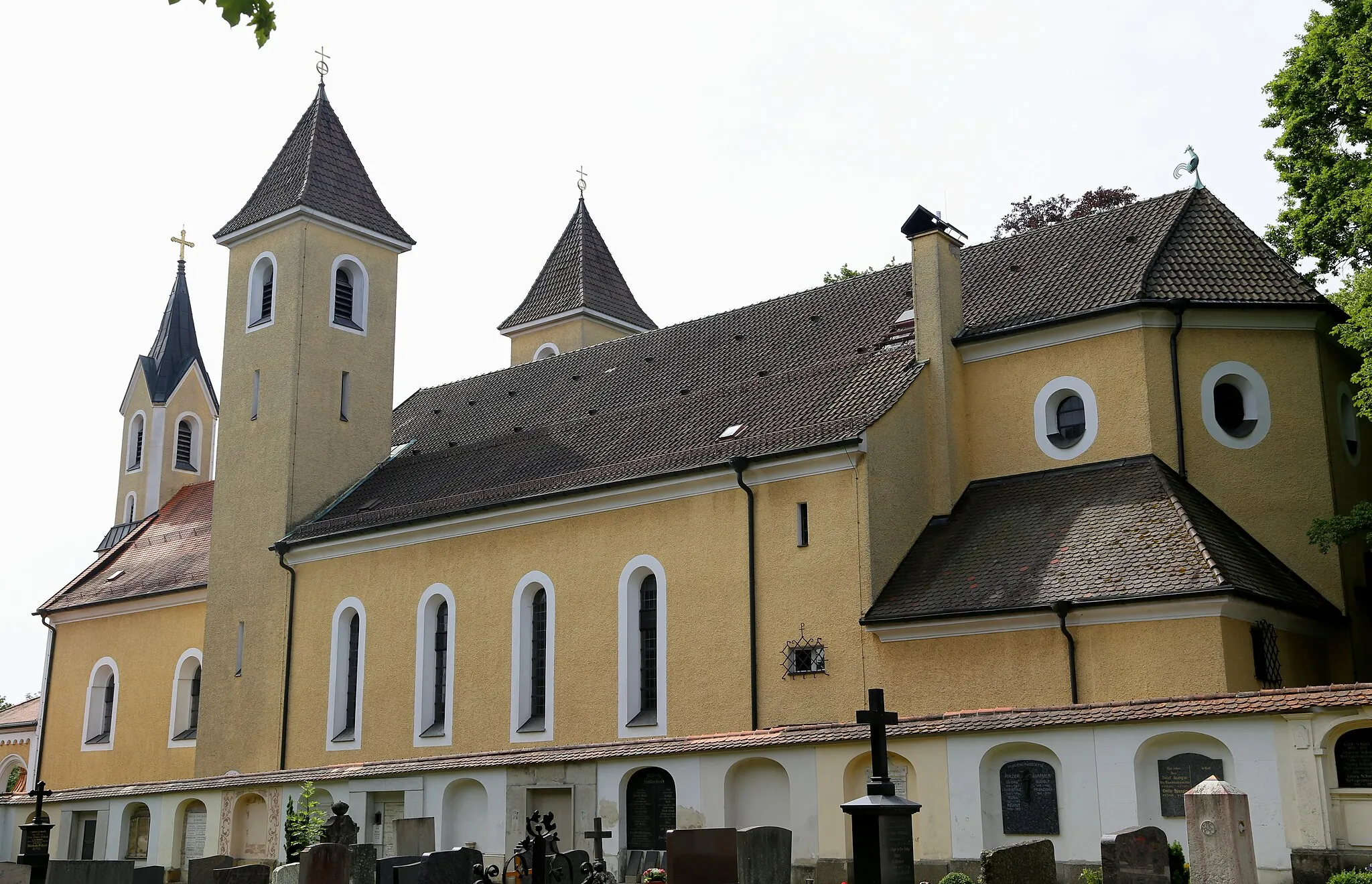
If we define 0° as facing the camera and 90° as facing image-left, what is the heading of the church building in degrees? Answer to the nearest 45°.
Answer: approximately 135°

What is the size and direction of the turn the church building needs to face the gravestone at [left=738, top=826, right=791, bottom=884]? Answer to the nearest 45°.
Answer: approximately 135° to its left

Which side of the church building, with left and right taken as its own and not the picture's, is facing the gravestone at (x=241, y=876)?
left

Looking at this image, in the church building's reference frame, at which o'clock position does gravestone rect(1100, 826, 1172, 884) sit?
The gravestone is roughly at 7 o'clock from the church building.

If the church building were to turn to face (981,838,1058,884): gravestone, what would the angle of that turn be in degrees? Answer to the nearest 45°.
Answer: approximately 135° to its left

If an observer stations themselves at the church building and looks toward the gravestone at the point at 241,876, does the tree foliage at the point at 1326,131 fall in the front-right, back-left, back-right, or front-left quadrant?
back-left

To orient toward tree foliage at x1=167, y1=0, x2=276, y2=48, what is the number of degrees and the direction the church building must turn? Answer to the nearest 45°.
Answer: approximately 135° to its left
